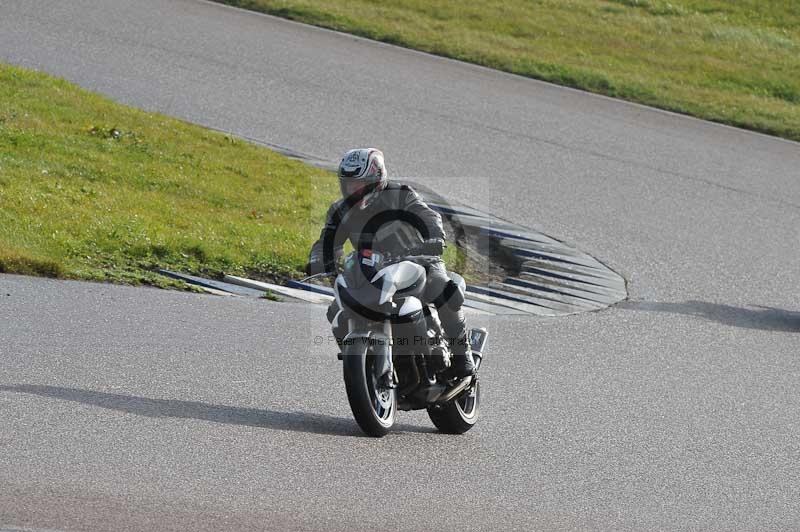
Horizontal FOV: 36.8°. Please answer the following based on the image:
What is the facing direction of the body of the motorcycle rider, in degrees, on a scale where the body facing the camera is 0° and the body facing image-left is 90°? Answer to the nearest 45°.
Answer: approximately 45°

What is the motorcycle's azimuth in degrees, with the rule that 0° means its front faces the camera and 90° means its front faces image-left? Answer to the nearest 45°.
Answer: approximately 45°
